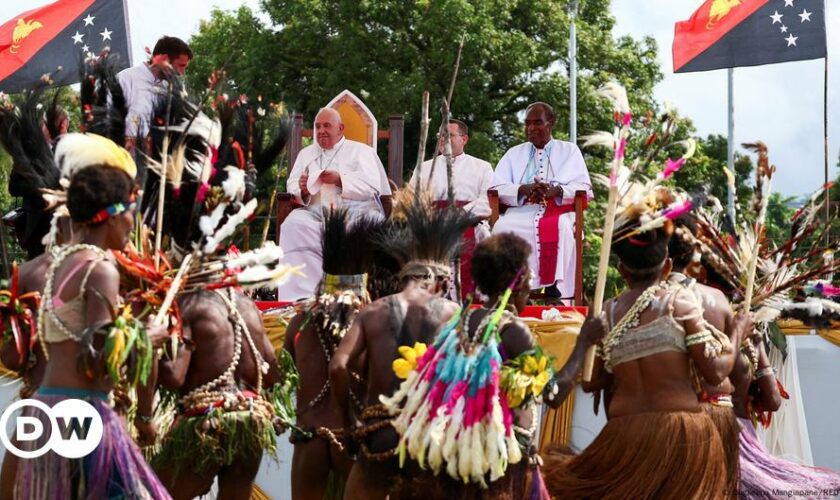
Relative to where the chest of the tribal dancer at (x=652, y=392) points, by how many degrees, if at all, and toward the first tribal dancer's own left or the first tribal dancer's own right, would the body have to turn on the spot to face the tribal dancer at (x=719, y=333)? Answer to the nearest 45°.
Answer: approximately 45° to the first tribal dancer's own right

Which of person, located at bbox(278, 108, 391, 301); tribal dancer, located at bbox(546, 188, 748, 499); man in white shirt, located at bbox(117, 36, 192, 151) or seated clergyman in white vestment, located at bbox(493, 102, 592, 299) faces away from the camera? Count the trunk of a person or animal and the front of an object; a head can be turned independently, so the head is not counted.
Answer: the tribal dancer

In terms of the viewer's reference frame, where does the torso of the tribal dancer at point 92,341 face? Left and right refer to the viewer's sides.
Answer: facing away from the viewer and to the right of the viewer

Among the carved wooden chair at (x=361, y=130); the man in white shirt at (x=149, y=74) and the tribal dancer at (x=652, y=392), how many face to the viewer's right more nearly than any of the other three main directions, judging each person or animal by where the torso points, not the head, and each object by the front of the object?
1

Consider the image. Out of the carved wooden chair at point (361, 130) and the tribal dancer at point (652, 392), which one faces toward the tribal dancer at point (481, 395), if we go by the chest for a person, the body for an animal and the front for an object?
the carved wooden chair

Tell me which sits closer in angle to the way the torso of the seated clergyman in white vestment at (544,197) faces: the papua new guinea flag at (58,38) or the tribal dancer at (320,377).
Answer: the tribal dancer

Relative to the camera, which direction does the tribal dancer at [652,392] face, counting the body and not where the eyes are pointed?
away from the camera

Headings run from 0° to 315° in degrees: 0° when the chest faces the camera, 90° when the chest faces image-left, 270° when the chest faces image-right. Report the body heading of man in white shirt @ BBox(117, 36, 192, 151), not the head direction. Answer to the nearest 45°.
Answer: approximately 270°

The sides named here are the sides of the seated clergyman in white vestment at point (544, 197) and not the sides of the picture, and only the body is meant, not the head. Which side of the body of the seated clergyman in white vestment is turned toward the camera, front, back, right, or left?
front

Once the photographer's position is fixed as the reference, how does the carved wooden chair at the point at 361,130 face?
facing the viewer

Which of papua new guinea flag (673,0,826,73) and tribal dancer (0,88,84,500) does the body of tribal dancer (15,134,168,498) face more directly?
the papua new guinea flag

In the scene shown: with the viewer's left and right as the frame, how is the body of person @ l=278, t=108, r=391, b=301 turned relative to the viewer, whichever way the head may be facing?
facing the viewer and to the left of the viewer
